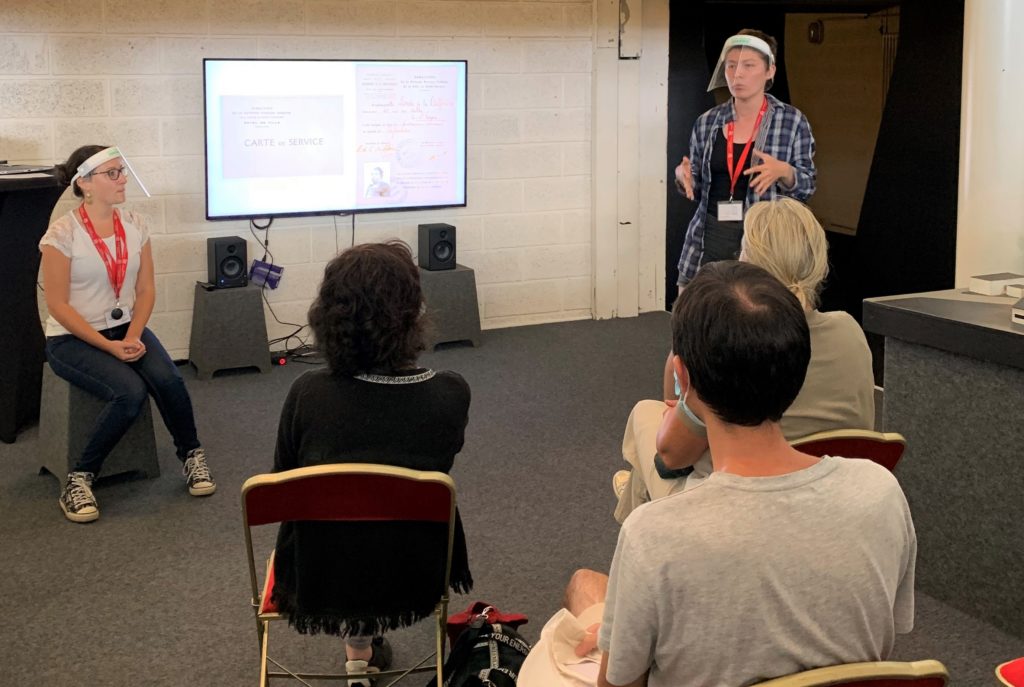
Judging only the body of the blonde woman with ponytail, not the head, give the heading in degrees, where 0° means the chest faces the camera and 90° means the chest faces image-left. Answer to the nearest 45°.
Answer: approximately 135°

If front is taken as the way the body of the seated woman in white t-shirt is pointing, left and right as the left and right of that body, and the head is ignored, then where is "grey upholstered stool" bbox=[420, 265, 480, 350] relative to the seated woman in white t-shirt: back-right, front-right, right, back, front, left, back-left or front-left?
left

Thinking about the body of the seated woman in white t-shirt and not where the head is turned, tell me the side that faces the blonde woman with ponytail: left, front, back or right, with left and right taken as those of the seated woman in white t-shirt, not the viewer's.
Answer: front

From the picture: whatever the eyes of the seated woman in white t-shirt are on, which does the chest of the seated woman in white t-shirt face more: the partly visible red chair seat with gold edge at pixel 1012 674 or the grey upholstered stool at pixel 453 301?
the partly visible red chair seat with gold edge

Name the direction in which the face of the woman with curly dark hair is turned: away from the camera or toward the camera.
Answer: away from the camera

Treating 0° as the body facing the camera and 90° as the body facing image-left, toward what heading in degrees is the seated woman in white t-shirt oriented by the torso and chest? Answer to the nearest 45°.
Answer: approximately 315°

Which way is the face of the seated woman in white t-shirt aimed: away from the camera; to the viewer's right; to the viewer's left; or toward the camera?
to the viewer's right

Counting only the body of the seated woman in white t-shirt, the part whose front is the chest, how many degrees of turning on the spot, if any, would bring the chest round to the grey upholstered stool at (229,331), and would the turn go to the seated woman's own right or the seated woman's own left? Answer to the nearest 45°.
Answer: approximately 135° to the seated woman's own left

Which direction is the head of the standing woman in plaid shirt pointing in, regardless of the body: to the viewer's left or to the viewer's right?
to the viewer's left

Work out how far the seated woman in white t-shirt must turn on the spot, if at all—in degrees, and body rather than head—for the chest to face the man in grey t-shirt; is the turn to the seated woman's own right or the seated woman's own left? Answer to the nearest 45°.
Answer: approximately 45° to the seated woman's own right

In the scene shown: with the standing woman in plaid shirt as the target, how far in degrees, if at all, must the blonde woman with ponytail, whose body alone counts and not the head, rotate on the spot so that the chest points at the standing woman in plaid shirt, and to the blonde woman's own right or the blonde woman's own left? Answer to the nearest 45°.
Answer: approximately 45° to the blonde woman's own right
